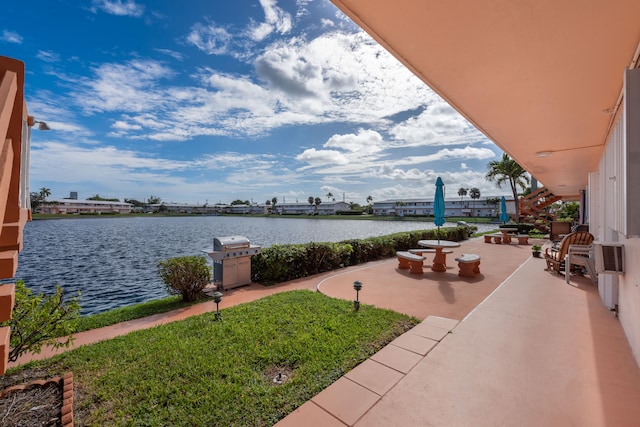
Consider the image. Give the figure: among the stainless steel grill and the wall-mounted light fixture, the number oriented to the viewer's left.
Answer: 0

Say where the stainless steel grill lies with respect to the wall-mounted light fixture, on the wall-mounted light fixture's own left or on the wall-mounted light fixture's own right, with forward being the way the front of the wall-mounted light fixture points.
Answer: on the wall-mounted light fixture's own left

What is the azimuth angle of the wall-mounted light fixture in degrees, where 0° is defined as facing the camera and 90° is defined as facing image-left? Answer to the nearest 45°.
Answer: approximately 270°

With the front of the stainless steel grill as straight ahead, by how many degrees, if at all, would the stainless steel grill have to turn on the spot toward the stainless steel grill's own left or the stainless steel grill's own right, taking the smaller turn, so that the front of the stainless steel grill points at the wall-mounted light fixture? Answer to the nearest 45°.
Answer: approximately 45° to the stainless steel grill's own right

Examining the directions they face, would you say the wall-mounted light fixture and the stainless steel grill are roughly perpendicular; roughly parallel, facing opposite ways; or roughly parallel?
roughly perpendicular

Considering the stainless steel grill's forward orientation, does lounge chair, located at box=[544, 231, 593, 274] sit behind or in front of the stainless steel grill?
in front

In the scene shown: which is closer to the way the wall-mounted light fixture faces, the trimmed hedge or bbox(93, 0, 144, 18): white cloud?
the trimmed hedge

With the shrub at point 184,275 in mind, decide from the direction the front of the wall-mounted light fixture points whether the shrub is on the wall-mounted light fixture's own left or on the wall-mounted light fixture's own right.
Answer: on the wall-mounted light fixture's own left

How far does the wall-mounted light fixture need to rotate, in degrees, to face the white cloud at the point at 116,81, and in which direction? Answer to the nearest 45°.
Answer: approximately 90° to its left
